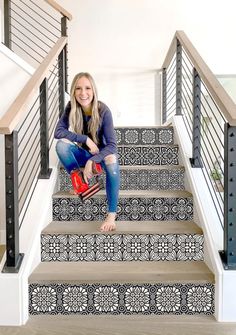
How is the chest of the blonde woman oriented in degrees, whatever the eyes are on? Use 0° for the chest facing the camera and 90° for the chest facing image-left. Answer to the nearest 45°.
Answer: approximately 0°

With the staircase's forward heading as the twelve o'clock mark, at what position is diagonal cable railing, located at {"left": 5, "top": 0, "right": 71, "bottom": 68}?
The diagonal cable railing is roughly at 5 o'clock from the staircase.

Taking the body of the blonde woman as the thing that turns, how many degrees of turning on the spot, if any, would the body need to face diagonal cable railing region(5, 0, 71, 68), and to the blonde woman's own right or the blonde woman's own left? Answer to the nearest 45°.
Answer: approximately 180°

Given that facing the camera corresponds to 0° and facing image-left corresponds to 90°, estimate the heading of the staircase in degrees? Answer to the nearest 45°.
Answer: approximately 0°
